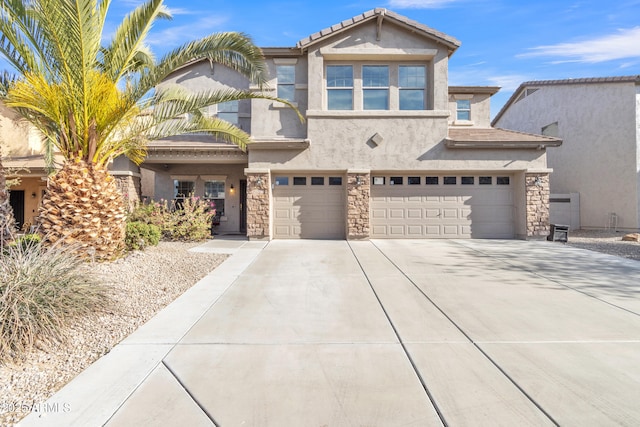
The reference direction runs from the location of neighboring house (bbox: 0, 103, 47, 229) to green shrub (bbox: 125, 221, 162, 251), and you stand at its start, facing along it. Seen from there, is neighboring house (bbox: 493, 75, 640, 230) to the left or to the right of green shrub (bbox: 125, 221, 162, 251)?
left

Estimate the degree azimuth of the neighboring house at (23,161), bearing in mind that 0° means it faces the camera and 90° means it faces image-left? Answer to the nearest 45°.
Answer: approximately 0°

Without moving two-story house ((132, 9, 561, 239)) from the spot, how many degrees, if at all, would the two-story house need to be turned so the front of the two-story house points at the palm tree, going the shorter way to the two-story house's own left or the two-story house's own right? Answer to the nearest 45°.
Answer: approximately 45° to the two-story house's own right

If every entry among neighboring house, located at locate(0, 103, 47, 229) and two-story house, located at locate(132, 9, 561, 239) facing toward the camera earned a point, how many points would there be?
2

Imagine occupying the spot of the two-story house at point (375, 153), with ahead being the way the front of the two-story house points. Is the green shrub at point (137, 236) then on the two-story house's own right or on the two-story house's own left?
on the two-story house's own right

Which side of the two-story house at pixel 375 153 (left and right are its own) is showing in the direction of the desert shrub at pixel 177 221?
right

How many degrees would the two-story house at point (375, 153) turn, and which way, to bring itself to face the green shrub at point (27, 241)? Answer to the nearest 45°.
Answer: approximately 45° to its right

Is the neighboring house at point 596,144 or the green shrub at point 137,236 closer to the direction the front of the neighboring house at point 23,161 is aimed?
the green shrub

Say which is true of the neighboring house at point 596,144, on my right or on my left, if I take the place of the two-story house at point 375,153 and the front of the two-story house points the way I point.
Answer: on my left
